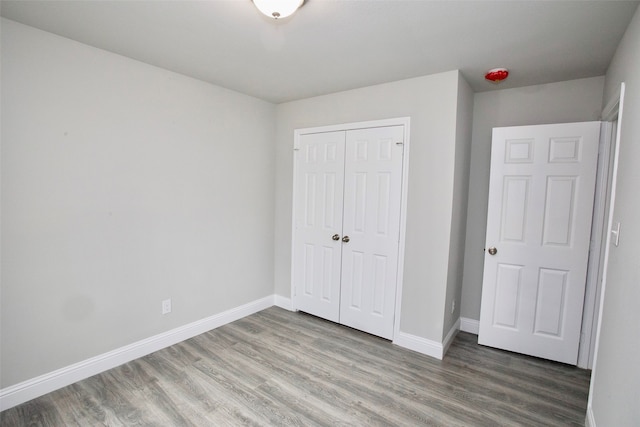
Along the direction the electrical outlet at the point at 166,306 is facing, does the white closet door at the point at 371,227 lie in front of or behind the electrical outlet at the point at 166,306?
in front

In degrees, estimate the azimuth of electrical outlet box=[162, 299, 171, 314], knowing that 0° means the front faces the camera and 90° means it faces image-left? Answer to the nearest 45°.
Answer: approximately 315°

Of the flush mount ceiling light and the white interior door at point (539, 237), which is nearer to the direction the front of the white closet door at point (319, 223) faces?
the flush mount ceiling light

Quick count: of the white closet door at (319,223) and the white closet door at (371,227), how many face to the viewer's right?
0

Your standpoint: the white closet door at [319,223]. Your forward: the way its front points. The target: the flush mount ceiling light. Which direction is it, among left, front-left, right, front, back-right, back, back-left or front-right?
front-left

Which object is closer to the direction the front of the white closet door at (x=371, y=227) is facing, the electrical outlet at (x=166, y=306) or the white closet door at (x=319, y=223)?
the electrical outlet

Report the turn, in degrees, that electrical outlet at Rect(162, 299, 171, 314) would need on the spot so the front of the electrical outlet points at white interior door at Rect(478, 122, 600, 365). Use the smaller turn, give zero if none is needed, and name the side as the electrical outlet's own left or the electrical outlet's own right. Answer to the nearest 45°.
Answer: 0° — it already faces it

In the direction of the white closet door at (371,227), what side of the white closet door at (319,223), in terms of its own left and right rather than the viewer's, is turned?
left

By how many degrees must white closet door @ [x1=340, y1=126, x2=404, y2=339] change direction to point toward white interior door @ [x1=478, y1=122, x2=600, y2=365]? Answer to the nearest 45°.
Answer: approximately 135° to its left
